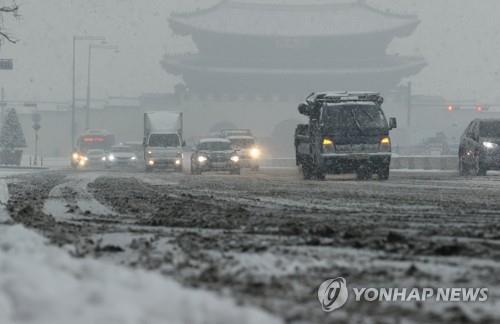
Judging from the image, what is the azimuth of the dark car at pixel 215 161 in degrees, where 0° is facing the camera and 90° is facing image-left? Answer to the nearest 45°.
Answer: approximately 0°

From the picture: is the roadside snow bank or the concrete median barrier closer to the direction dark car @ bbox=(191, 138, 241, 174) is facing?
the roadside snow bank

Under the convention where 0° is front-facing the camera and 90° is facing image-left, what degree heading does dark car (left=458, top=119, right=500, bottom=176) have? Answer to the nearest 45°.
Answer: approximately 315°

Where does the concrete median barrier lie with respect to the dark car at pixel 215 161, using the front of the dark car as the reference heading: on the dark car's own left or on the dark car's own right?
on the dark car's own left

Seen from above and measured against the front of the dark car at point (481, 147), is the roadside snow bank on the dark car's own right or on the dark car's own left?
on the dark car's own right

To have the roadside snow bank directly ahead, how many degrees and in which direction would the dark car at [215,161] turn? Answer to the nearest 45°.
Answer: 0° — it already faces it

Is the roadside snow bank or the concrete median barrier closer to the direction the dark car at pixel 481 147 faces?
the roadside snow bank
